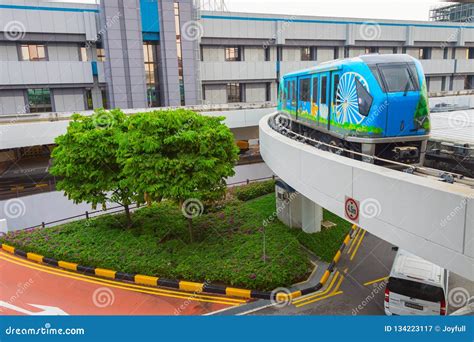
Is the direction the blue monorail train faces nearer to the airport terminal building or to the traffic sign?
the traffic sign

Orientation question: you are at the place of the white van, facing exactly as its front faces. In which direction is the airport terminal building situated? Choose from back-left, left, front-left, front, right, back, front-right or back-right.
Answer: front-left

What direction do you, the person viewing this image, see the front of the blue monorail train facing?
facing the viewer and to the right of the viewer

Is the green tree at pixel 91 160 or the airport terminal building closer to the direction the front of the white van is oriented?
the airport terminal building

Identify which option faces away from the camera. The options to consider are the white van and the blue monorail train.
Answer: the white van

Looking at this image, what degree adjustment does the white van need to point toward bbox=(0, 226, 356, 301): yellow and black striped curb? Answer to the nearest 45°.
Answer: approximately 90° to its left

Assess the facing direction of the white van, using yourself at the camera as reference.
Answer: facing away from the viewer

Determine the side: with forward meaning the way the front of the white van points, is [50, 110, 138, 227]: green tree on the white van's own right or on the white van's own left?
on the white van's own left

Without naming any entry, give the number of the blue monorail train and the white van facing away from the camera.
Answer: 1
